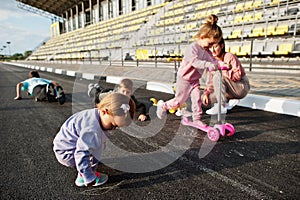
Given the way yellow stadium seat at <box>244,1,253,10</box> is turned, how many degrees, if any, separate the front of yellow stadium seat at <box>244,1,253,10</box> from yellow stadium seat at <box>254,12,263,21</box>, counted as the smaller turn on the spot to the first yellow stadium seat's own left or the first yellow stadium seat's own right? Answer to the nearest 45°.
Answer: approximately 45° to the first yellow stadium seat's own left

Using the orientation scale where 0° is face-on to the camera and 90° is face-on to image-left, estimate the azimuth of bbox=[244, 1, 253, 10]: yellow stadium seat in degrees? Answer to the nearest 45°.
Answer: approximately 45°

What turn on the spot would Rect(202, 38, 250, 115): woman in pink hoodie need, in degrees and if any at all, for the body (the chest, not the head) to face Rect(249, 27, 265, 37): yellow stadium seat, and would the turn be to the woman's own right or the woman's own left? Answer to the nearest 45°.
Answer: approximately 135° to the woman's own right

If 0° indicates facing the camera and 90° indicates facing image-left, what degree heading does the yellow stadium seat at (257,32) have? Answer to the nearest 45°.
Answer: approximately 45°

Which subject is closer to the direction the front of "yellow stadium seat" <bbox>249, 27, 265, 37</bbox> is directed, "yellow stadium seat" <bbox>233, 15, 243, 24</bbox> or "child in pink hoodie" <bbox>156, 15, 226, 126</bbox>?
the child in pink hoodie

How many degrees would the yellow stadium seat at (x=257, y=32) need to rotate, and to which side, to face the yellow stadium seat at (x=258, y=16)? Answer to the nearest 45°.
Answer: approximately 135° to its right

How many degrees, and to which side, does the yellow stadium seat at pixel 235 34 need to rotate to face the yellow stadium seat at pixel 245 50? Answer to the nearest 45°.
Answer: approximately 45° to its left

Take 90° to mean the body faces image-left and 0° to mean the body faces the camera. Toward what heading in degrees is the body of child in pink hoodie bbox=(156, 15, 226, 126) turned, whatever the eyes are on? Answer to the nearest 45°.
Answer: approximately 270°

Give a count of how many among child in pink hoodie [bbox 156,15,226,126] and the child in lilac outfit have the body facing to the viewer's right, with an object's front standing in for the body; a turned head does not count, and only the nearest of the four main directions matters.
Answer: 2

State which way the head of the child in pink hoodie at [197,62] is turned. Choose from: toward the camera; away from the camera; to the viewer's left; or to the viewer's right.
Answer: to the viewer's right

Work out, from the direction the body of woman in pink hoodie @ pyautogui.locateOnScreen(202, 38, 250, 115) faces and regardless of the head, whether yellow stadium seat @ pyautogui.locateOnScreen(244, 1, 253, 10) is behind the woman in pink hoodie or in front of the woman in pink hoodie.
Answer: behind
